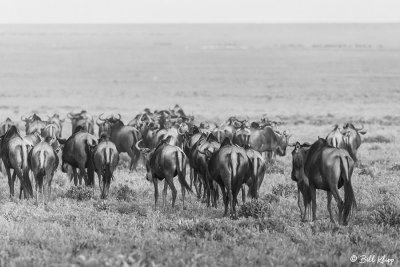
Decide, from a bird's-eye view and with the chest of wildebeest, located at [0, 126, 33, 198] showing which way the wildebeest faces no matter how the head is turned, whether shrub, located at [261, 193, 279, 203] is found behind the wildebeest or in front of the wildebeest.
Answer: behind

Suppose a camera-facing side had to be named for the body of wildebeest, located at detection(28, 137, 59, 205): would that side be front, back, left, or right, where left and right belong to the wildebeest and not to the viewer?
back

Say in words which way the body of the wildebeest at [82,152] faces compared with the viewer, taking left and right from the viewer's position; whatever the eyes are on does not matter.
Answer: facing away from the viewer and to the left of the viewer

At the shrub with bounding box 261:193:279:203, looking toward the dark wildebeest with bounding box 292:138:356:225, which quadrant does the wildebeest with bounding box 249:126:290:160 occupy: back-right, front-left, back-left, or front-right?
back-left

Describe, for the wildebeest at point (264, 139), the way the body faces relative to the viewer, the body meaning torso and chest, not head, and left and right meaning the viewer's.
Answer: facing to the right of the viewer

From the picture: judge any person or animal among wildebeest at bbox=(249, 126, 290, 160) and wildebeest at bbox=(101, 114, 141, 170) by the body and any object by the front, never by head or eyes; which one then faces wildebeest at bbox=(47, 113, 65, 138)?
wildebeest at bbox=(101, 114, 141, 170)

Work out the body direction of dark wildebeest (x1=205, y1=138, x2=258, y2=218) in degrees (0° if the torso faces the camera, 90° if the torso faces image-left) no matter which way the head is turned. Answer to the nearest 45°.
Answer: approximately 180°

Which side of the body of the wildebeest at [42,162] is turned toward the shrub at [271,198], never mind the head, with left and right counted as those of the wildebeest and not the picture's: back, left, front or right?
right

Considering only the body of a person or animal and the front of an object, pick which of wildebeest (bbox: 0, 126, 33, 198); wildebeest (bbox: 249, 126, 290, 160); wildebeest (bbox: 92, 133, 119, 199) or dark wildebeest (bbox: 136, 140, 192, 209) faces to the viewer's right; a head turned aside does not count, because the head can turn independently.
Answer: wildebeest (bbox: 249, 126, 290, 160)

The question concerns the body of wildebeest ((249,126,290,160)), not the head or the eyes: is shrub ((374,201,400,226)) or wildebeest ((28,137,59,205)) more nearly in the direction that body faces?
the shrub

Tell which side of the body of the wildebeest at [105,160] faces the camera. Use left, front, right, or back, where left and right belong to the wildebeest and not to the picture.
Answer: back

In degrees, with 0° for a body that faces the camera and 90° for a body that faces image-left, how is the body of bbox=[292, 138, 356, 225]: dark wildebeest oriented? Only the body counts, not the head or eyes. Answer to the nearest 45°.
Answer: approximately 135°
